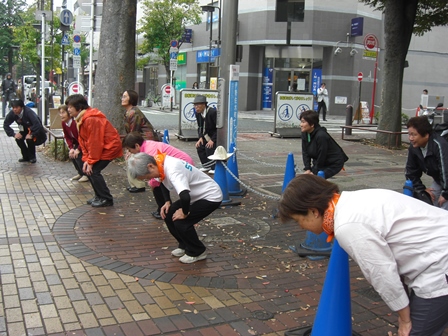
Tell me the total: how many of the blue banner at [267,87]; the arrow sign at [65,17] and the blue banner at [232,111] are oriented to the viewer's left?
0

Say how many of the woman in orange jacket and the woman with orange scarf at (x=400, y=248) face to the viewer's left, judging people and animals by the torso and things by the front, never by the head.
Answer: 2

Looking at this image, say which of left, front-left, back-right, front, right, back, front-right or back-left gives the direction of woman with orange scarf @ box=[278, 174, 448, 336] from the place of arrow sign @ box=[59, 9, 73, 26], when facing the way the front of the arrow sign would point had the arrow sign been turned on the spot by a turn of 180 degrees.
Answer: back

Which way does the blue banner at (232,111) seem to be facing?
toward the camera

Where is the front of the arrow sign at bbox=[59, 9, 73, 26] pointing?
toward the camera

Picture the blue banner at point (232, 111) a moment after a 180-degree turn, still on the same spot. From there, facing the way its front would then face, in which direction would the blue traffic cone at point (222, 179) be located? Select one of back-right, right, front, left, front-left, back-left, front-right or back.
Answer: back

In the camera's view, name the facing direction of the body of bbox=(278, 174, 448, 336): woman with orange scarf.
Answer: to the viewer's left

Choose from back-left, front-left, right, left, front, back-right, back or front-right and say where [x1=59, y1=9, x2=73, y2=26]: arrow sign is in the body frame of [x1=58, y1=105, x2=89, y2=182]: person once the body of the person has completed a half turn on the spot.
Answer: front-left

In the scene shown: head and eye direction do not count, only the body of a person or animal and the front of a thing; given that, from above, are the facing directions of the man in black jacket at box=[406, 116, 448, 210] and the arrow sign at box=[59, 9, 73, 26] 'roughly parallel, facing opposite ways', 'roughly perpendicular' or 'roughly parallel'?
roughly perpendicular

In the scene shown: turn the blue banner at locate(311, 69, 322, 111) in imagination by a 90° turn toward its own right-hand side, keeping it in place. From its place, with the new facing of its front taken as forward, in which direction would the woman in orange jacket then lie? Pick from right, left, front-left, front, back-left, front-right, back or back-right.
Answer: left

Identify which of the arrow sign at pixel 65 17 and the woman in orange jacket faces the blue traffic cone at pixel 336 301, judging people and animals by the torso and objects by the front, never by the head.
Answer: the arrow sign

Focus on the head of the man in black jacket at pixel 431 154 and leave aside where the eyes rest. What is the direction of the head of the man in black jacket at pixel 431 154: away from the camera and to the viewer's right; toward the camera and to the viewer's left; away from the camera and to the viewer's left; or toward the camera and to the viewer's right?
toward the camera and to the viewer's left

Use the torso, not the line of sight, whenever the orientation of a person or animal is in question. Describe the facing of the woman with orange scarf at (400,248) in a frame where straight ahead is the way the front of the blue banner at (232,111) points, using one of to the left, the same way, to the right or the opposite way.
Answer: to the right

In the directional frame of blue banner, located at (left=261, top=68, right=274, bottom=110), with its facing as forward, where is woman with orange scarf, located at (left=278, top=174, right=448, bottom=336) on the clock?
The woman with orange scarf is roughly at 12 o'clock from the blue banner.

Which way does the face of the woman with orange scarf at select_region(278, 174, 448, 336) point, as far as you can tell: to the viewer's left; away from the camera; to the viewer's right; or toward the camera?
to the viewer's left

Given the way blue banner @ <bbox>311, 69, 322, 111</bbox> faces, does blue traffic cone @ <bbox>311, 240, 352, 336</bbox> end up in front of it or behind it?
in front
